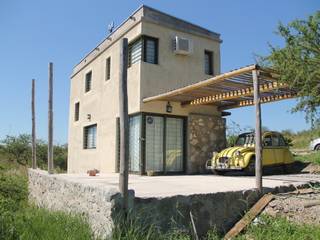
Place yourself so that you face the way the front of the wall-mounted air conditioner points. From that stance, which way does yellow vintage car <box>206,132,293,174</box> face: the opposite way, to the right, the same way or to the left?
to the right

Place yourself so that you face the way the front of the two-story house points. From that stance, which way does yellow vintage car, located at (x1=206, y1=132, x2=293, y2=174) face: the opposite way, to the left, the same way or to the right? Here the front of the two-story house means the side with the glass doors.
to the right

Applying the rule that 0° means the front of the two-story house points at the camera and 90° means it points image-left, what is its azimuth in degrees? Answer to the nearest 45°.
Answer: approximately 315°

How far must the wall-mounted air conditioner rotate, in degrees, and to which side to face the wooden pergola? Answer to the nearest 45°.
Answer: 0° — it already faces it
